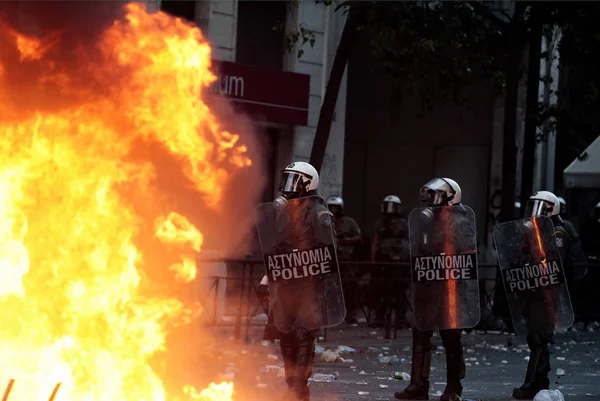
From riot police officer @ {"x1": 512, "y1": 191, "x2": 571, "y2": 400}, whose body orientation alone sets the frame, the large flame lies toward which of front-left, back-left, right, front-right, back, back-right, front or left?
front

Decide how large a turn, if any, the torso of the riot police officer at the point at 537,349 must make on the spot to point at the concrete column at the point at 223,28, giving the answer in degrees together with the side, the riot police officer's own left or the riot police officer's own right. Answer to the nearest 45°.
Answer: approximately 90° to the riot police officer's own right

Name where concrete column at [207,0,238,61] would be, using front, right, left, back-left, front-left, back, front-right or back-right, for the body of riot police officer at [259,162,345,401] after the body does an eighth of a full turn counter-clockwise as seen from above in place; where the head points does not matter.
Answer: back

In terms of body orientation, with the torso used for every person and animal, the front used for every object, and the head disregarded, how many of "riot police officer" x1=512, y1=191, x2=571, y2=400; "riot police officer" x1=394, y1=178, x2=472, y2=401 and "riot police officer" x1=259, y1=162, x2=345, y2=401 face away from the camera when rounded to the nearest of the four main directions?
0

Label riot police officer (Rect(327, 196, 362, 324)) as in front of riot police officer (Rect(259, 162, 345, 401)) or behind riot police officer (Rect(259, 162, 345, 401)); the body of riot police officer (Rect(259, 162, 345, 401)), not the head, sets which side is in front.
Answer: behind

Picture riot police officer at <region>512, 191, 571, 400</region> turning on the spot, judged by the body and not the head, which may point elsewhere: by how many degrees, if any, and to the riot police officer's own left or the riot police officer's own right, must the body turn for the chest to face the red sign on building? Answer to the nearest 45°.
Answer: approximately 90° to the riot police officer's own right

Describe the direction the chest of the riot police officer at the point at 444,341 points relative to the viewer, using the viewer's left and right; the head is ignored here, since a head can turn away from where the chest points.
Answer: facing the viewer and to the left of the viewer

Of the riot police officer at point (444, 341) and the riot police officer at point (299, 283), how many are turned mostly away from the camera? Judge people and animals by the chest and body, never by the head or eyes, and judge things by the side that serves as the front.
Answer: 0

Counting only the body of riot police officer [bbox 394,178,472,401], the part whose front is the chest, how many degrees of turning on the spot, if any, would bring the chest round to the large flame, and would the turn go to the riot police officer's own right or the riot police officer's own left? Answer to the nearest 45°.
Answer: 0° — they already face it

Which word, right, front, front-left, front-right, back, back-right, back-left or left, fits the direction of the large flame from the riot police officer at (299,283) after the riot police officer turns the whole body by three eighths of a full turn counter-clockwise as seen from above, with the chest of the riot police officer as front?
back-right

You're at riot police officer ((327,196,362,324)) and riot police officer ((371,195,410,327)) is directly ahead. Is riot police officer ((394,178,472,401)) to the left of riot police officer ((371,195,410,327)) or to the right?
right

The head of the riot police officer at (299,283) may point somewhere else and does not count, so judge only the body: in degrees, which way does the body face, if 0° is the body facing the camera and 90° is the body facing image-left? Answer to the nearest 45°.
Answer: approximately 45°
